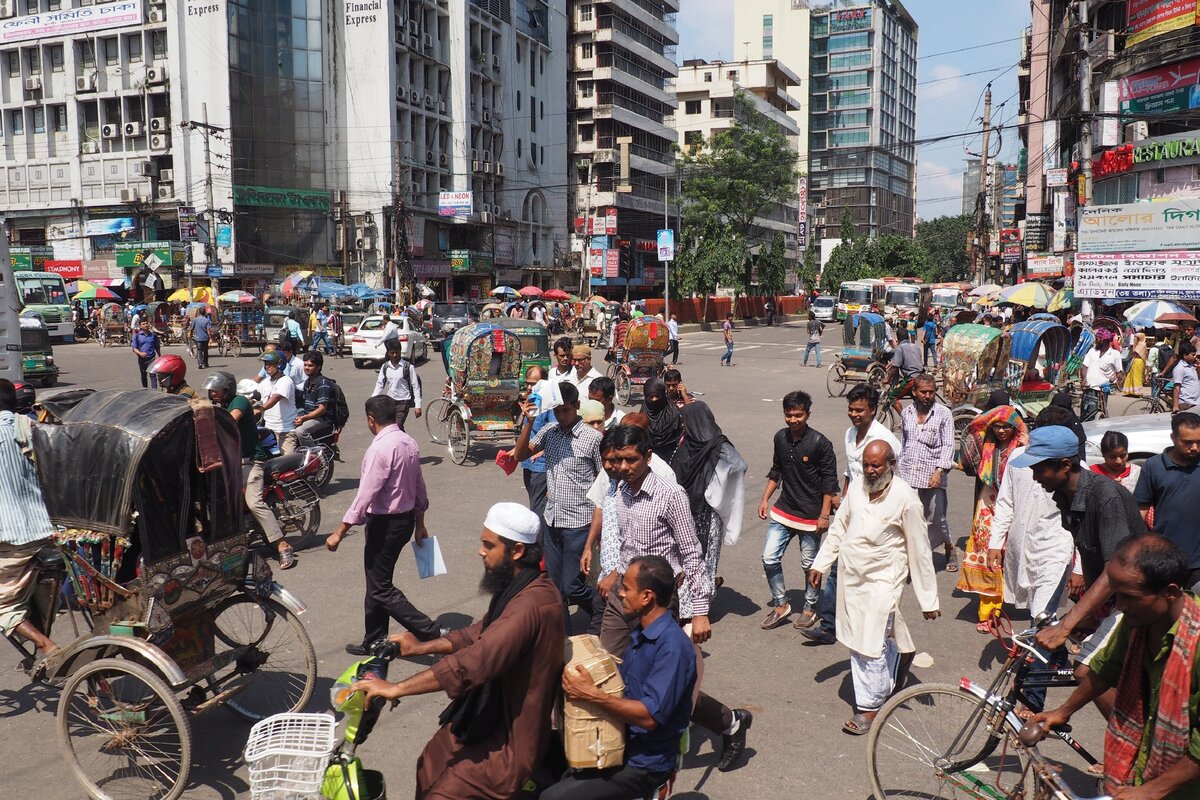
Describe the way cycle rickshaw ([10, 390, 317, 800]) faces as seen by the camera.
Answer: facing away from the viewer and to the left of the viewer

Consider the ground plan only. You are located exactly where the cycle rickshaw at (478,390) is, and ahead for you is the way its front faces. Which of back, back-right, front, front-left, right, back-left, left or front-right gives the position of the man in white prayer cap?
back-left

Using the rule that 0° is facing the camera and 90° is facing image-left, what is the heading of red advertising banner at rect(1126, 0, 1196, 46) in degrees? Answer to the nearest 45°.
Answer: approximately 45°

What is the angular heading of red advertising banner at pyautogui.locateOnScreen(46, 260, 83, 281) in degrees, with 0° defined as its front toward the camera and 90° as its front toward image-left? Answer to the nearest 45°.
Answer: approximately 0°

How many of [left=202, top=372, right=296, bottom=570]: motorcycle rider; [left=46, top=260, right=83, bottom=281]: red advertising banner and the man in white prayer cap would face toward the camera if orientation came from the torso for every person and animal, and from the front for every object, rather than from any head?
1

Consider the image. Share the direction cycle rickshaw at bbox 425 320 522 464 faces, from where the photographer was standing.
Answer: facing away from the viewer and to the left of the viewer

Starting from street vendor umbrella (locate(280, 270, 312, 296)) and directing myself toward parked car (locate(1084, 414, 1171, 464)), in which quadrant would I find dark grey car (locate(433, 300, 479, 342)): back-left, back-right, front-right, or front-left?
front-left

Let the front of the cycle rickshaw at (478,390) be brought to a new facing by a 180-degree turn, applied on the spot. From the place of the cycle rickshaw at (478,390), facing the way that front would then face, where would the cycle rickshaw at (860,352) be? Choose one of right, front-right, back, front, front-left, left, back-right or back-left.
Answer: left

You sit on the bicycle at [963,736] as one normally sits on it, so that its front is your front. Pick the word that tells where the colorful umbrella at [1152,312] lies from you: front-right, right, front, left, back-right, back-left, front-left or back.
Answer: right

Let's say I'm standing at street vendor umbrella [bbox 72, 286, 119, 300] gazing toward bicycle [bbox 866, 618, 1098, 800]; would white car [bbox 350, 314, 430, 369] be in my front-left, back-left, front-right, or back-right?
front-left

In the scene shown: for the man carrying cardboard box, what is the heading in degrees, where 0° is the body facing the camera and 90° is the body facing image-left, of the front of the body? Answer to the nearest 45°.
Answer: approximately 90°
